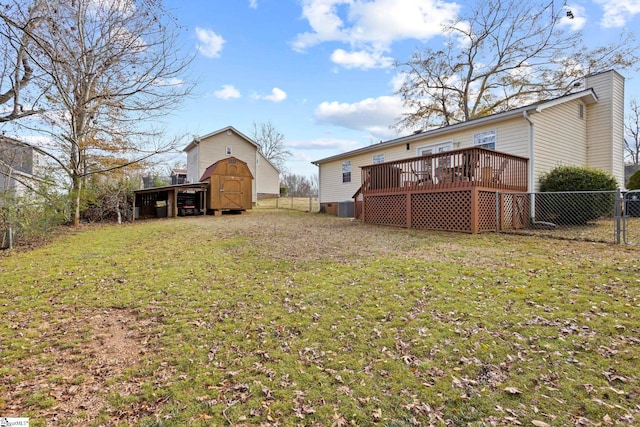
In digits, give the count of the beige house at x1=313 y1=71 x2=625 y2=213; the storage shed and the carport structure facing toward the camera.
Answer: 2

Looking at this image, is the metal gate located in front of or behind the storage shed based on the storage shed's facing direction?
in front

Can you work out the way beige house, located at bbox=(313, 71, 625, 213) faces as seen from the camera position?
facing away from the viewer and to the right of the viewer

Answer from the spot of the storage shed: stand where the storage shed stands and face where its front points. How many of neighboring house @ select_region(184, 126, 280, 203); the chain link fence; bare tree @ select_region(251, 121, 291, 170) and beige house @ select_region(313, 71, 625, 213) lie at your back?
2

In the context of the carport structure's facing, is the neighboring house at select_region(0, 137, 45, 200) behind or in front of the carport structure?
behind

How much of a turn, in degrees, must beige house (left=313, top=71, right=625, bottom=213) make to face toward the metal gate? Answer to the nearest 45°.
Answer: approximately 135° to its right

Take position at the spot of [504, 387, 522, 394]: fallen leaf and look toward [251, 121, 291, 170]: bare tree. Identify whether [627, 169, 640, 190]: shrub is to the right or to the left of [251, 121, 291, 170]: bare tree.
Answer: right

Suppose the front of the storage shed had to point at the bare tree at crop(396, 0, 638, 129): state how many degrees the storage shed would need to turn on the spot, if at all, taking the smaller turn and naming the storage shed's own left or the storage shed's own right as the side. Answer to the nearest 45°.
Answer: approximately 90° to the storage shed's own left

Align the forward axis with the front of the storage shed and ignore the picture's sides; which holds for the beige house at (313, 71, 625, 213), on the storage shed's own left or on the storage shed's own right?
on the storage shed's own left
